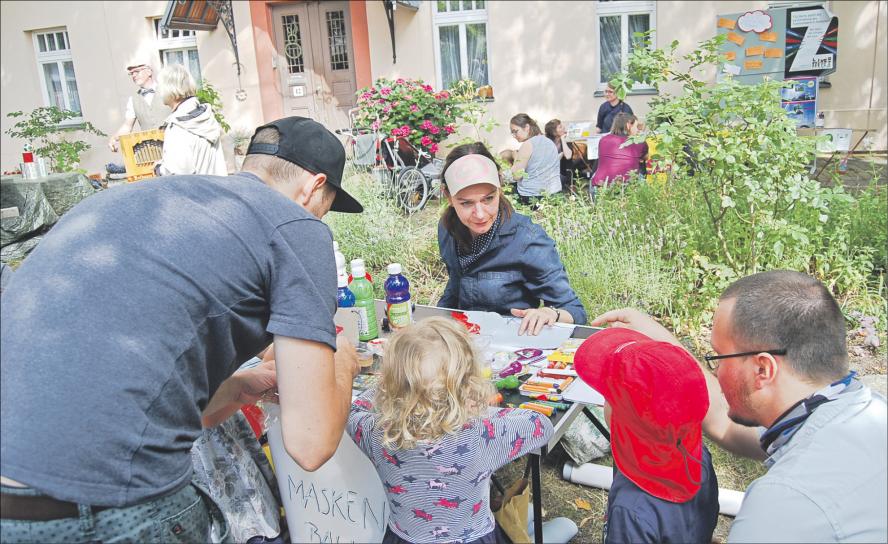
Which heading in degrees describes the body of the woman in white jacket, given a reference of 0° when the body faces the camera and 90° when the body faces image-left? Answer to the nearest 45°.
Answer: approximately 135°

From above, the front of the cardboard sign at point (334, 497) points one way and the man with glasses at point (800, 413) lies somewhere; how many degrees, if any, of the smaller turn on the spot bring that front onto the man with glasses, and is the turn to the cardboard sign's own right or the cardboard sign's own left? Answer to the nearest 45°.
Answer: approximately 45° to the cardboard sign's own left

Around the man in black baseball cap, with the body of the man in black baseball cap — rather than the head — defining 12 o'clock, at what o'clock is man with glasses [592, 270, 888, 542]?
The man with glasses is roughly at 2 o'clock from the man in black baseball cap.

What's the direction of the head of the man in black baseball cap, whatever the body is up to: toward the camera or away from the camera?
away from the camera

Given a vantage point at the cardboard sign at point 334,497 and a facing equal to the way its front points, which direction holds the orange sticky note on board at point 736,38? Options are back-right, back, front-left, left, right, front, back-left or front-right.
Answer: back-left

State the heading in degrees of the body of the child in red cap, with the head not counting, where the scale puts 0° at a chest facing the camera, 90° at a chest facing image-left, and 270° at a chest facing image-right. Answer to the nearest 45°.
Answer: approximately 135°

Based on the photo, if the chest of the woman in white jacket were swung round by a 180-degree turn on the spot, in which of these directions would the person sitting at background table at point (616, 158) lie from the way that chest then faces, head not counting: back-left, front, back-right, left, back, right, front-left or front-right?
front-left

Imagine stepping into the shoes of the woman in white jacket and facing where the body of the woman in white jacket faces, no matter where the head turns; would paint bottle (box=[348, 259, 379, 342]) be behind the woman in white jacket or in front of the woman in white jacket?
behind
